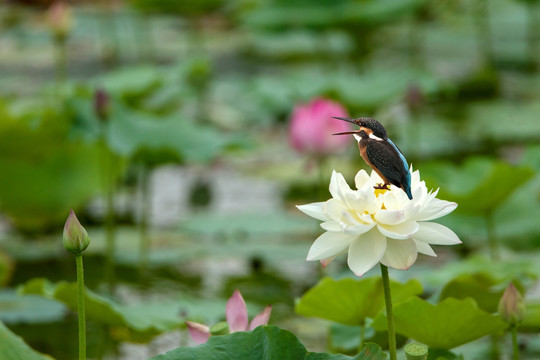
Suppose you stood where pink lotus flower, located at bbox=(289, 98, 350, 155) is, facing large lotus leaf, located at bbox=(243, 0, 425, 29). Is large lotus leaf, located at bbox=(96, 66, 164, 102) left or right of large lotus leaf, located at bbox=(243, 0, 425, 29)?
left

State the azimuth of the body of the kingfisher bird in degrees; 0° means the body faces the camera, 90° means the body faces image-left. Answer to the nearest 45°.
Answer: approximately 90°
